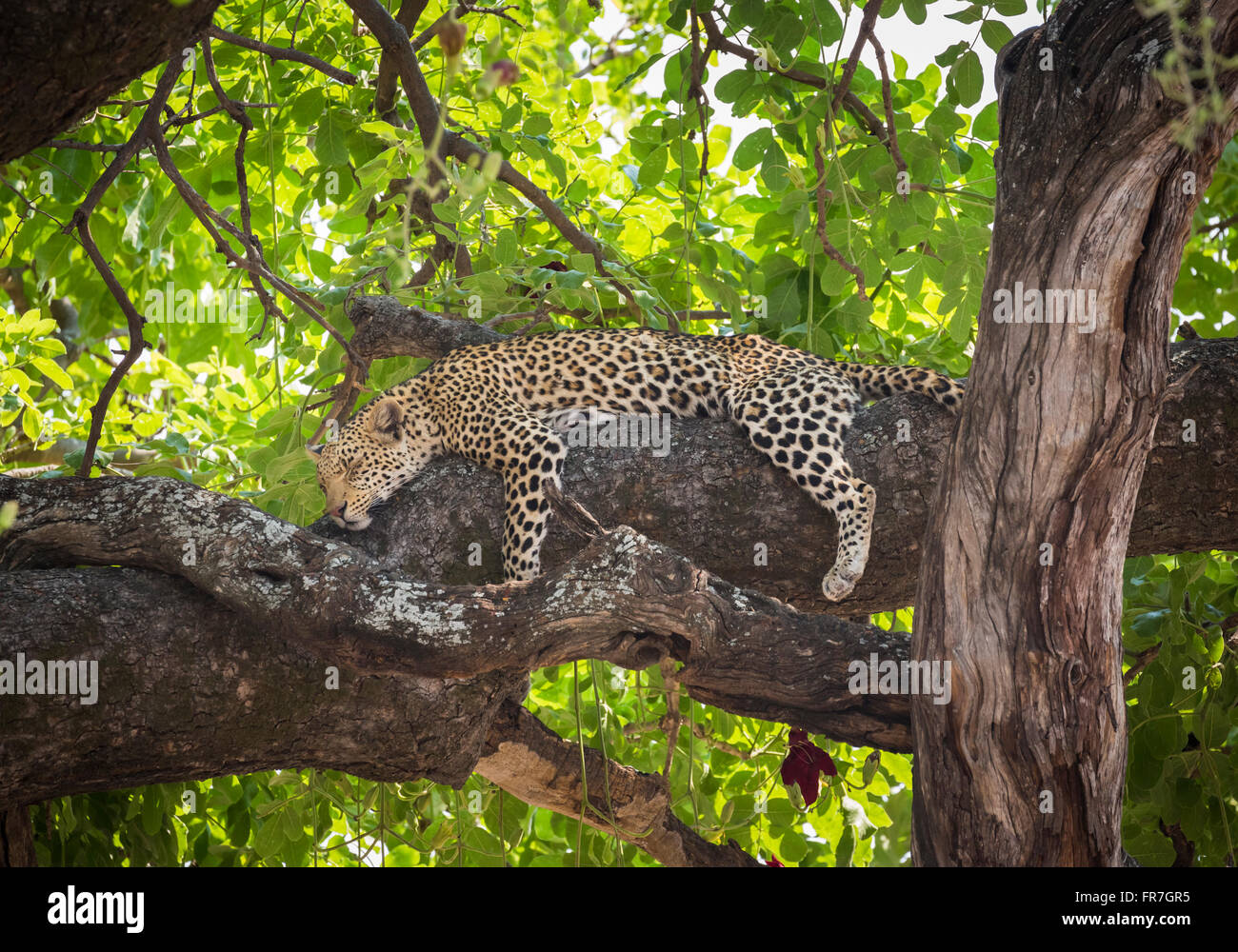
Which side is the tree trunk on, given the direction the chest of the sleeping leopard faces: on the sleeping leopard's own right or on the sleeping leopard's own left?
on the sleeping leopard's own left

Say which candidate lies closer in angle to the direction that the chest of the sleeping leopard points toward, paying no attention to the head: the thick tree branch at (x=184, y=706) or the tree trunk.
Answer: the thick tree branch

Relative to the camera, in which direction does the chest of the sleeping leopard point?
to the viewer's left

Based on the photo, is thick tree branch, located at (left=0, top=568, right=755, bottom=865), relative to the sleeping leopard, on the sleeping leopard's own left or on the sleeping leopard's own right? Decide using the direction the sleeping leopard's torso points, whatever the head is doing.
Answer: on the sleeping leopard's own left

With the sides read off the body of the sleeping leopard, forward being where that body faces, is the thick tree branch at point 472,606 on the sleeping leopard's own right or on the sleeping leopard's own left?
on the sleeping leopard's own left
